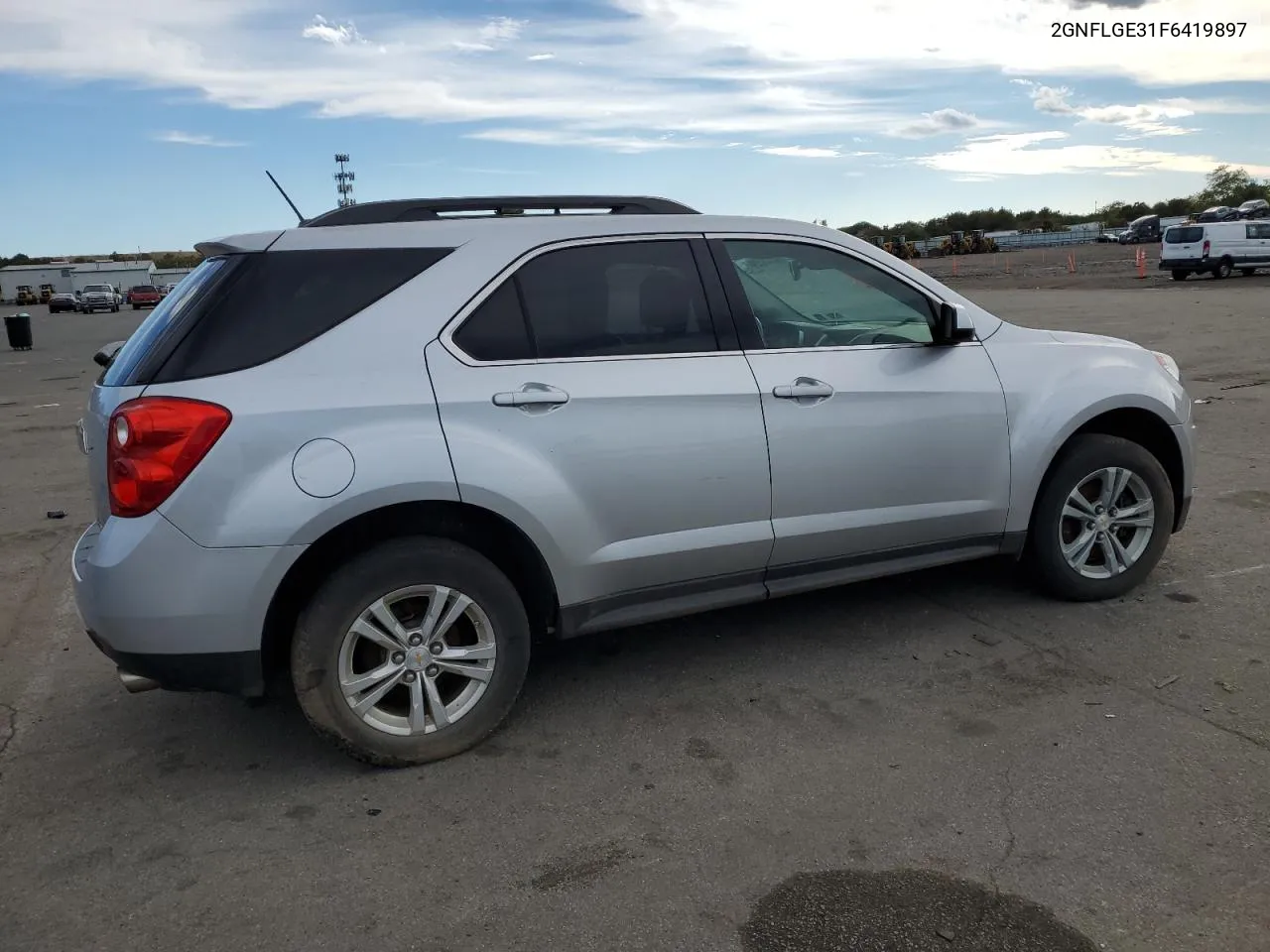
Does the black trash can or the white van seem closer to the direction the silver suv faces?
the white van

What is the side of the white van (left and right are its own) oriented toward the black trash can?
back

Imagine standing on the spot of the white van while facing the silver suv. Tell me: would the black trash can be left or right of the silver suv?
right

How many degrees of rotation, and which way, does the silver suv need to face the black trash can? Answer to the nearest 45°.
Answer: approximately 90° to its left

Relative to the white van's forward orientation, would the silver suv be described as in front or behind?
behind

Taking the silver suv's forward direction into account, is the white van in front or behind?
in front

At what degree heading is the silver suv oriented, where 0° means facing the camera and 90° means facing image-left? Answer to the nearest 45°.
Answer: approximately 225°

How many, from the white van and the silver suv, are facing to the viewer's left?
0

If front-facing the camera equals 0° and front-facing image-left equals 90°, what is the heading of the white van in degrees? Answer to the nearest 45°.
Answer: approximately 225°
